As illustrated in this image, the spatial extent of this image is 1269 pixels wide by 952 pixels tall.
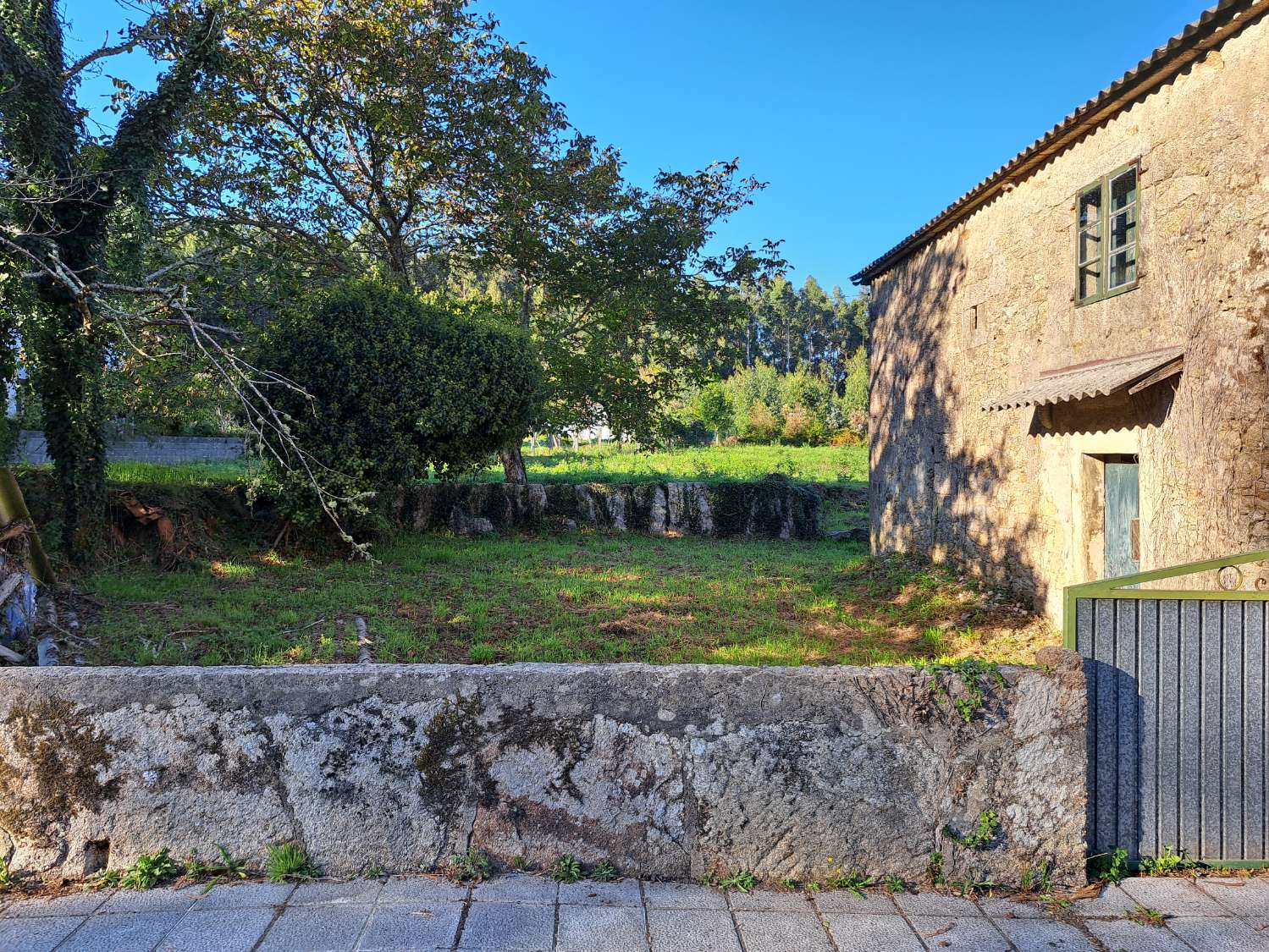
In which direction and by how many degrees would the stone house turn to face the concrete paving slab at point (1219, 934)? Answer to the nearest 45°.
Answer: approximately 45° to its left

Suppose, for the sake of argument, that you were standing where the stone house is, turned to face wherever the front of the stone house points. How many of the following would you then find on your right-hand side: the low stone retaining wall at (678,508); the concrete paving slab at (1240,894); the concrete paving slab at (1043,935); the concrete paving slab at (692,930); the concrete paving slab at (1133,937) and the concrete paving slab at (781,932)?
1

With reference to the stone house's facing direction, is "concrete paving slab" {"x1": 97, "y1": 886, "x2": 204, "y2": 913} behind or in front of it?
in front

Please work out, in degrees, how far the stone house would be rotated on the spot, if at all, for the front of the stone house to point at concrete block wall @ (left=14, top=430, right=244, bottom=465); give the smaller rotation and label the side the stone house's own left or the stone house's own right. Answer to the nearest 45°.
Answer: approximately 45° to the stone house's own right

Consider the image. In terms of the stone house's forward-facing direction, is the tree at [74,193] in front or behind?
in front

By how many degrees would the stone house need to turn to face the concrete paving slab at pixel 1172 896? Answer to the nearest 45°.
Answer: approximately 45° to its left

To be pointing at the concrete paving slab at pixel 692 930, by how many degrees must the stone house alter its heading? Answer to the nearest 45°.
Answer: approximately 45° to its left

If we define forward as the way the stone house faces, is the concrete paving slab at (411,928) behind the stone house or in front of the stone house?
in front

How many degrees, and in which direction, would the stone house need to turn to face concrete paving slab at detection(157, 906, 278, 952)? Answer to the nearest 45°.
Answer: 0° — it already faces it

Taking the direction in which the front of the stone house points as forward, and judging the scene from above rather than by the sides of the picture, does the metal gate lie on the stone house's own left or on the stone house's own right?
on the stone house's own left

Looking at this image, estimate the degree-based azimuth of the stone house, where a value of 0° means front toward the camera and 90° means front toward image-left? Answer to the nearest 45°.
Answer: approximately 45°

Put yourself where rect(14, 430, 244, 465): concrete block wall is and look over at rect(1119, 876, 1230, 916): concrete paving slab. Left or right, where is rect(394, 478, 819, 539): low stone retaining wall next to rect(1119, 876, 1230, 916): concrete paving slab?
left

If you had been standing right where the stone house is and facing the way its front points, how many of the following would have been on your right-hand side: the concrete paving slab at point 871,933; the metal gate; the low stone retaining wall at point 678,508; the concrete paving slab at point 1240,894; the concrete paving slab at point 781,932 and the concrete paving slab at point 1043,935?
1

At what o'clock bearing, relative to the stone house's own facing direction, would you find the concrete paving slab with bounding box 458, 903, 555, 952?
The concrete paving slab is roughly at 11 o'clock from the stone house.

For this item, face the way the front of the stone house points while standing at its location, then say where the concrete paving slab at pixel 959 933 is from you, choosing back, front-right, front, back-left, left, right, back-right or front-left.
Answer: front-left
